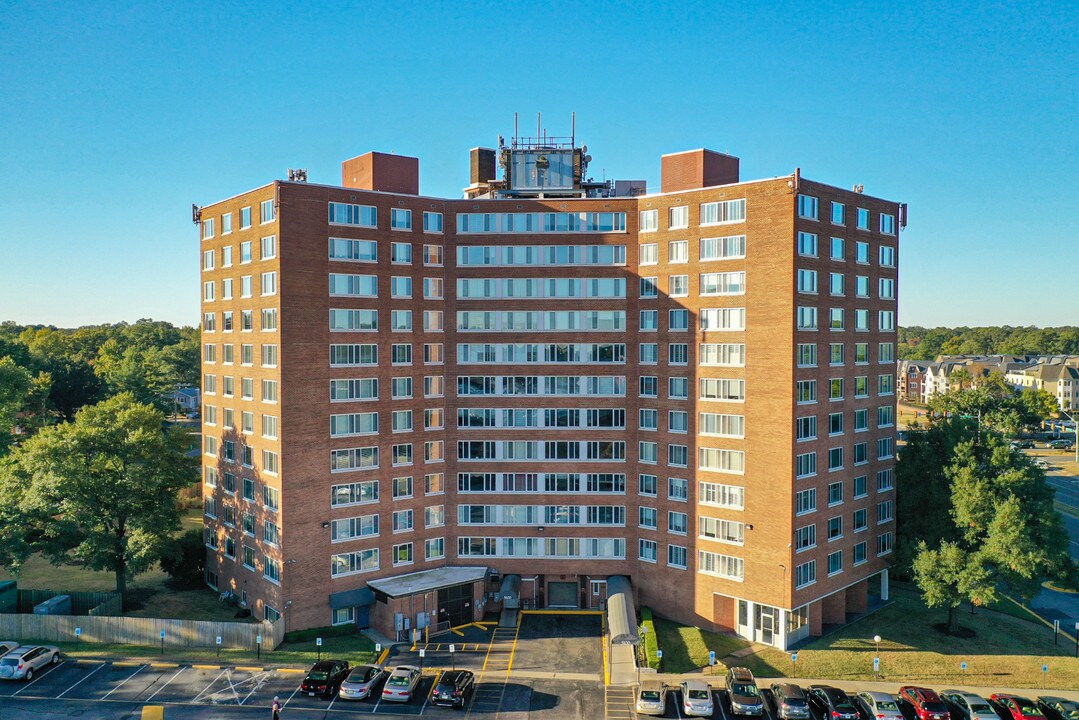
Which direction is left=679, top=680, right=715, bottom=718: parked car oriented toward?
away from the camera

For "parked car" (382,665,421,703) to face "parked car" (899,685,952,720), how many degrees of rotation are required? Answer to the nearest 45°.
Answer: approximately 90° to its right

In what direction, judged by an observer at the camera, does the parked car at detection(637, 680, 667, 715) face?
facing away from the viewer

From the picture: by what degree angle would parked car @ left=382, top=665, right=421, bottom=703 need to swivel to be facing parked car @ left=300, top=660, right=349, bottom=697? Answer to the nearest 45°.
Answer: approximately 90° to its left

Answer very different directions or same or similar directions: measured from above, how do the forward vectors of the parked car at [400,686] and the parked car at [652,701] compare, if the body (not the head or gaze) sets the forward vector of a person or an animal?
same or similar directions

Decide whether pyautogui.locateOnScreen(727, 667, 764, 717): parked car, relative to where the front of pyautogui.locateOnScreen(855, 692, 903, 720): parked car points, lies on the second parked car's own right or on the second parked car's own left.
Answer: on the second parked car's own left

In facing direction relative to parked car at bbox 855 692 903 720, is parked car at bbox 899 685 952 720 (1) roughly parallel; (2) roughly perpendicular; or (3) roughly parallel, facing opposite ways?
roughly parallel

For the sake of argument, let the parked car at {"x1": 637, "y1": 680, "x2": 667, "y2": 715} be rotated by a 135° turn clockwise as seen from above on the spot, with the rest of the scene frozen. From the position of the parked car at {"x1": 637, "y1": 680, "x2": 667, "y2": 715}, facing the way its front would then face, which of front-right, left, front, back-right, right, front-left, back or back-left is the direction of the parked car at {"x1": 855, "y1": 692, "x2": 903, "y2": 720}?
front-left

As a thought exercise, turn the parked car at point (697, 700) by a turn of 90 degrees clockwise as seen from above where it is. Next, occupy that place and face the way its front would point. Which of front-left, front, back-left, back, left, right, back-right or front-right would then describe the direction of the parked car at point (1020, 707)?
front

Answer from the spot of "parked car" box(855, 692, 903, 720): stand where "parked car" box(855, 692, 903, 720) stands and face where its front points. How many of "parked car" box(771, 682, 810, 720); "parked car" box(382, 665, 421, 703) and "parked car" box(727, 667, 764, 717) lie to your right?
0

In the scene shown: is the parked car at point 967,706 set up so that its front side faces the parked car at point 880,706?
no

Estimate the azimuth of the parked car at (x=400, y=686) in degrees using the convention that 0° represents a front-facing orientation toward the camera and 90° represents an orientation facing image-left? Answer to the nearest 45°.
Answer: approximately 180°

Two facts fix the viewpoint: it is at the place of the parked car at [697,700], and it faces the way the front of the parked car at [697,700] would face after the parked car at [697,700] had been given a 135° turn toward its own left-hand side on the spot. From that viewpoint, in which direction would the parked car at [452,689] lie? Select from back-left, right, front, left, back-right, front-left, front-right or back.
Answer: front-right

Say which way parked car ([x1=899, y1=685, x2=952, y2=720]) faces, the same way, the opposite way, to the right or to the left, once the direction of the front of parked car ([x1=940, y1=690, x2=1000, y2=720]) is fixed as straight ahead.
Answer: the same way

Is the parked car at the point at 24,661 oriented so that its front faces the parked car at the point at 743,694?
no

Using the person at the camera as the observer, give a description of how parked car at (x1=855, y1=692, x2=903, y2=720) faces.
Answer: facing away from the viewer and to the left of the viewer

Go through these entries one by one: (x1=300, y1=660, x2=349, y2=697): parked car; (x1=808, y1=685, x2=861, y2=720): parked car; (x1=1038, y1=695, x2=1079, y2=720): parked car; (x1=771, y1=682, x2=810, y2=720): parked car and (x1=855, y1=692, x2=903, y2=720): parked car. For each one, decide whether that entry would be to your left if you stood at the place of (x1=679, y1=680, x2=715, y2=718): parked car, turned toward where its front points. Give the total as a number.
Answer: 1

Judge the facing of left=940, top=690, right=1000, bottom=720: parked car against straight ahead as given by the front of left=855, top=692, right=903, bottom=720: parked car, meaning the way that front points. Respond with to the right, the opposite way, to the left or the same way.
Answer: the same way
